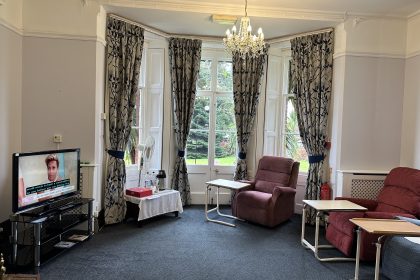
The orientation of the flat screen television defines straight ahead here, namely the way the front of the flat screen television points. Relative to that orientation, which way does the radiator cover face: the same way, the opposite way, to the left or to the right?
to the right

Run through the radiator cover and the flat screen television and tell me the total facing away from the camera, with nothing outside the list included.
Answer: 0

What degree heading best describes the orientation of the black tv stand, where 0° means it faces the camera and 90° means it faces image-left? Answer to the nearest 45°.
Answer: approximately 315°

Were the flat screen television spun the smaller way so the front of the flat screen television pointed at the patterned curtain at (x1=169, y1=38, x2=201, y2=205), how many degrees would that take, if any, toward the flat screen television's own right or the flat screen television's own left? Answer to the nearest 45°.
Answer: approximately 90° to the flat screen television's own left

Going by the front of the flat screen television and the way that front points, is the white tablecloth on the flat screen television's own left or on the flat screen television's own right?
on the flat screen television's own left

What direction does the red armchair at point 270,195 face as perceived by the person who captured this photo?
facing the viewer and to the left of the viewer

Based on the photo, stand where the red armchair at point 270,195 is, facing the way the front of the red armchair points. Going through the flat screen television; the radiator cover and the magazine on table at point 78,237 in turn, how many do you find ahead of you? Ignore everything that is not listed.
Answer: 2

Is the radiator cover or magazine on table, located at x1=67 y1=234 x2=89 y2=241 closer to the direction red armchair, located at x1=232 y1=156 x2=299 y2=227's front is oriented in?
the magazine on table

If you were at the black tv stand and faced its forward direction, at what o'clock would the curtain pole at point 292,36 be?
The curtain pole is roughly at 10 o'clock from the black tv stand.

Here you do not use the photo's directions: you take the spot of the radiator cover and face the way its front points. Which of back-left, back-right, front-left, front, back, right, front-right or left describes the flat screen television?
front-right

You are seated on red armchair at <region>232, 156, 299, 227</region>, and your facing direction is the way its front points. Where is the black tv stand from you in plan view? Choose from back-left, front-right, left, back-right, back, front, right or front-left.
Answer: front
